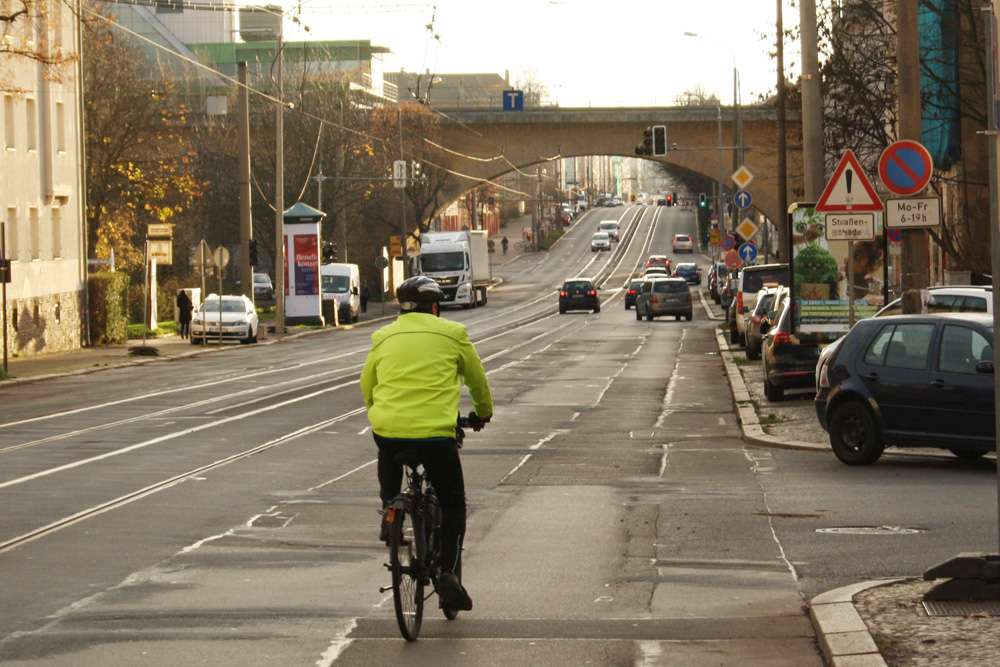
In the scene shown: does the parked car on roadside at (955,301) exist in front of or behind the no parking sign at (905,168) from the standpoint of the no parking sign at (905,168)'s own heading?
behind

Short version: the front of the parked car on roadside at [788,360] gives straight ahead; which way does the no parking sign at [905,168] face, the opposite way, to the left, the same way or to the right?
the opposite way

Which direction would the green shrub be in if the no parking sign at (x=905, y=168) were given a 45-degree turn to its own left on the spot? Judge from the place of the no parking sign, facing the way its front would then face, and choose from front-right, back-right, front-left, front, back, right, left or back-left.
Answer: back

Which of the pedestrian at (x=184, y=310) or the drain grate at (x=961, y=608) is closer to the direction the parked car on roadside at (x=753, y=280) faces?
the pedestrian

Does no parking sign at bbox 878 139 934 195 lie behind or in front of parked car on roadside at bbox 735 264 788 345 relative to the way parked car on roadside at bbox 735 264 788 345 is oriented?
behind

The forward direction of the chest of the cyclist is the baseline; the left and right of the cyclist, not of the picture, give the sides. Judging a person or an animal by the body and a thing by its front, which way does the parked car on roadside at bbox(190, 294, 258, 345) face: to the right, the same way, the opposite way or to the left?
the opposite way

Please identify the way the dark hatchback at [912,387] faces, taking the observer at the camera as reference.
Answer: facing to the right of the viewer

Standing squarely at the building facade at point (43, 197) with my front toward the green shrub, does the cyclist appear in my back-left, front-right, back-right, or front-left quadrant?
back-right

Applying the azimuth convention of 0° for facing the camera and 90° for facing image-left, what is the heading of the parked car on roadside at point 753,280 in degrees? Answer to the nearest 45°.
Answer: approximately 180°
